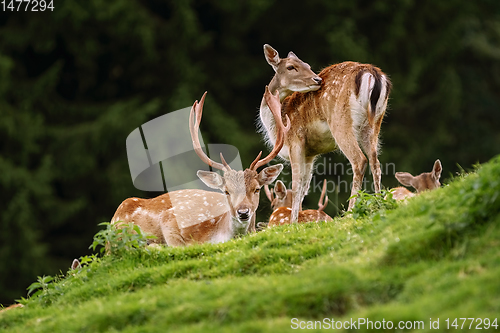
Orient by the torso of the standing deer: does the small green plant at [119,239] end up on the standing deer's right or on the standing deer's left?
on the standing deer's left

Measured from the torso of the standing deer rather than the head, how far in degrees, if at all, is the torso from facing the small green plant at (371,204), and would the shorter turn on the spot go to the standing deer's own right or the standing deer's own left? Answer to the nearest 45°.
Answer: approximately 135° to the standing deer's own left

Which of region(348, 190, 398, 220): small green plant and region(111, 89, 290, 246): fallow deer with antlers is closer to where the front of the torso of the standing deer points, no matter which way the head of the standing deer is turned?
the fallow deer with antlers

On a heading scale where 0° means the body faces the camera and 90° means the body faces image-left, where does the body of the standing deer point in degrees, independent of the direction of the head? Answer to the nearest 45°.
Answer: approximately 135°
